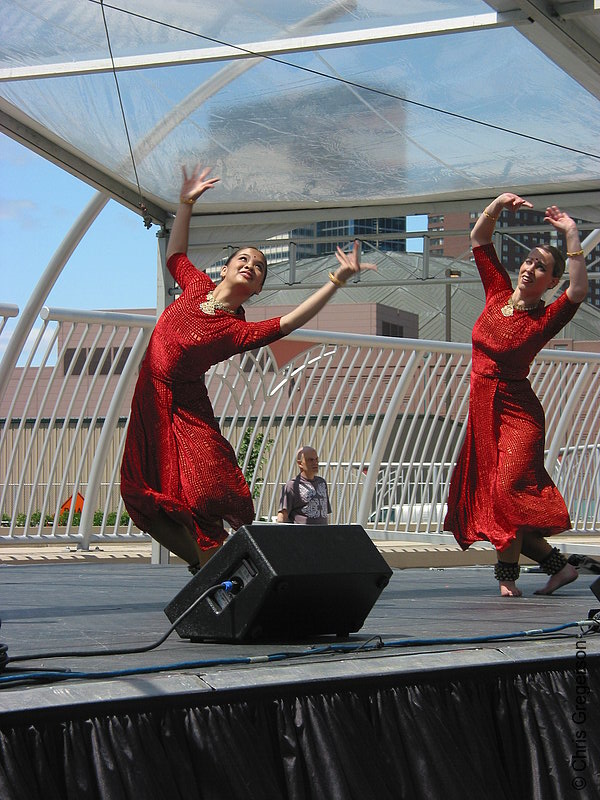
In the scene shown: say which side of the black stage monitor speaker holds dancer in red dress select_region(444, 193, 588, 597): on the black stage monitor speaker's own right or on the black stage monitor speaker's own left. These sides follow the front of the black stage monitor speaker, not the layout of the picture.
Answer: on the black stage monitor speaker's own right

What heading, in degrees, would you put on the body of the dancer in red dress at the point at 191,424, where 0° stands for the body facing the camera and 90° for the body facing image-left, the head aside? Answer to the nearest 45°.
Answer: approximately 315°

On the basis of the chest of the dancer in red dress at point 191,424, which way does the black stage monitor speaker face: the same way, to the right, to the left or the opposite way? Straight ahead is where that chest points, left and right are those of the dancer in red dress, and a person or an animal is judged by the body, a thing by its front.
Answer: the opposite way

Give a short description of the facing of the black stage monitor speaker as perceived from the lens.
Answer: facing away from the viewer and to the left of the viewer

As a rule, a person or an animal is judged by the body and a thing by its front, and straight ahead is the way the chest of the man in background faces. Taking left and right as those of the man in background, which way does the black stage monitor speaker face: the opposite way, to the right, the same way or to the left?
the opposite way

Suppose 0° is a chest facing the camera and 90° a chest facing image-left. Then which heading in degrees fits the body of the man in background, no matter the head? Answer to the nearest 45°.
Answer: approximately 315°

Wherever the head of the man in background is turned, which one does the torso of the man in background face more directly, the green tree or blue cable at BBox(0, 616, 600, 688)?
the blue cable

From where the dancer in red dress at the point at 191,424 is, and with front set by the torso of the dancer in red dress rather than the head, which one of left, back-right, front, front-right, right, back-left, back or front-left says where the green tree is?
back-left
